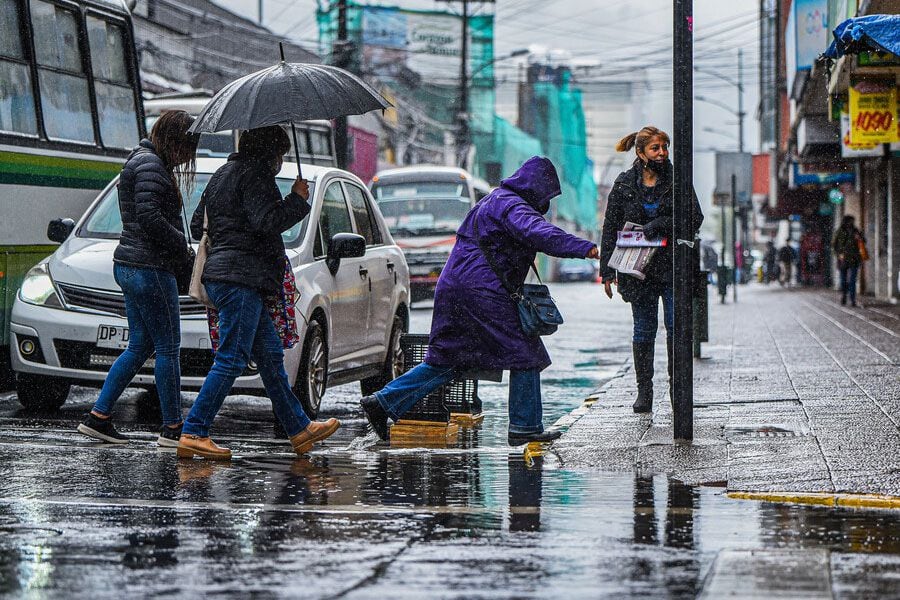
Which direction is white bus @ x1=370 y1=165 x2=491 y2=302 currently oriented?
toward the camera

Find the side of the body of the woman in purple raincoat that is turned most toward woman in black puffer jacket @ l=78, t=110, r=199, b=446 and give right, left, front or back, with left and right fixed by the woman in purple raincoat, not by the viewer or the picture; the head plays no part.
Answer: back

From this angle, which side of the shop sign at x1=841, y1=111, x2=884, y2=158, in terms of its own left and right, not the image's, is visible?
front

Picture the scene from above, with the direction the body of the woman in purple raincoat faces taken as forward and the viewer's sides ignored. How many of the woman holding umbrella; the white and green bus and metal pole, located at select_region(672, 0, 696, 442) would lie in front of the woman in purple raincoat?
1

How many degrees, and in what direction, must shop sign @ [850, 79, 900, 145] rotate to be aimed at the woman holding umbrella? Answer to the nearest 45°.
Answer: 0° — it already faces them

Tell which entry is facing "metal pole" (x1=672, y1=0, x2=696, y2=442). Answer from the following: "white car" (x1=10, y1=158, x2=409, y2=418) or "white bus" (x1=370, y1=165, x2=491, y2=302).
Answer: the white bus

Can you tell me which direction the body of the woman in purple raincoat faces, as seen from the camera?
to the viewer's right

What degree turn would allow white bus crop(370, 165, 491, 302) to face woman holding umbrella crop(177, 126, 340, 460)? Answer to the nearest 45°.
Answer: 0° — it already faces them

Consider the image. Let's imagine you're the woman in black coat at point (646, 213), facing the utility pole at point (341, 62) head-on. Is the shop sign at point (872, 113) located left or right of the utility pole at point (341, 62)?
right

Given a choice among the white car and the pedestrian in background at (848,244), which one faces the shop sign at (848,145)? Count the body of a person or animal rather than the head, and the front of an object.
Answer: the pedestrian in background

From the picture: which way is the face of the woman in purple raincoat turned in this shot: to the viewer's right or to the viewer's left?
to the viewer's right

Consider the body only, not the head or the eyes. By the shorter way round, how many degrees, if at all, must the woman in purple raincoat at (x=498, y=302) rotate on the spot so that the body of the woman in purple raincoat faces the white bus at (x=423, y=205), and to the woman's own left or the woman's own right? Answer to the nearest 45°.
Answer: approximately 90° to the woman's own left

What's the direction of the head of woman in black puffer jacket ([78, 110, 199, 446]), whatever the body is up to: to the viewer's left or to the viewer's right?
to the viewer's right

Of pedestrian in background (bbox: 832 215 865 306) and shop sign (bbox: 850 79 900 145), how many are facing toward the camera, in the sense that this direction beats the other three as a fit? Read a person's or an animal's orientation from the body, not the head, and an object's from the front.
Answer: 2

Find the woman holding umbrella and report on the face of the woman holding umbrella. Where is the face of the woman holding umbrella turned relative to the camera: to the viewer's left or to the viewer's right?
to the viewer's right

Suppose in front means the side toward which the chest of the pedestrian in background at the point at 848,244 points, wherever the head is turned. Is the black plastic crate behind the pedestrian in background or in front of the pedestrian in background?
in front

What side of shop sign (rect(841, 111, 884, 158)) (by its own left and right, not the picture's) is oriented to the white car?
front

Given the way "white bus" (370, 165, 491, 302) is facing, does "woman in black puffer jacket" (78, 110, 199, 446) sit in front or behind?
in front
